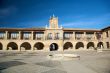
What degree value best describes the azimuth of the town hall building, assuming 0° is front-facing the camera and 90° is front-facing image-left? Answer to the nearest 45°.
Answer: approximately 0°
